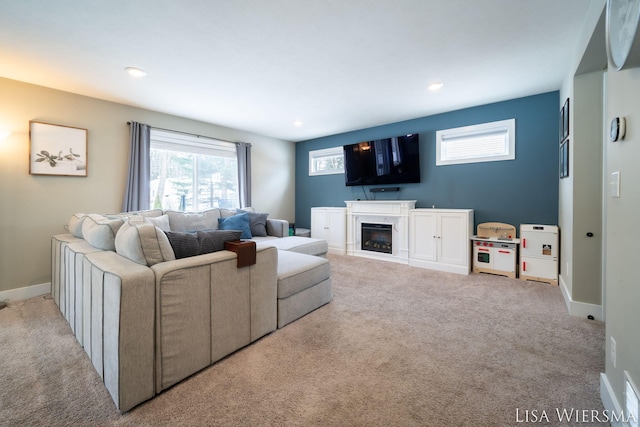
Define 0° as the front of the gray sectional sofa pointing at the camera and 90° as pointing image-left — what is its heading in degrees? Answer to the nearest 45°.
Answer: approximately 225°

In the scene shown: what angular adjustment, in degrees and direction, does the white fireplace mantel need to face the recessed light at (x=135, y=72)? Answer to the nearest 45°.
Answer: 0° — it already faces it

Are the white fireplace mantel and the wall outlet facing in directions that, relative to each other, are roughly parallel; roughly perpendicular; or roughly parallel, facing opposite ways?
roughly perpendicular

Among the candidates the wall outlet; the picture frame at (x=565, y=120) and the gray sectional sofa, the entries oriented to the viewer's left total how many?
2

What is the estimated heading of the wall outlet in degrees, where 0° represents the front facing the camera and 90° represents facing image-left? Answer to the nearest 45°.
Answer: approximately 90°

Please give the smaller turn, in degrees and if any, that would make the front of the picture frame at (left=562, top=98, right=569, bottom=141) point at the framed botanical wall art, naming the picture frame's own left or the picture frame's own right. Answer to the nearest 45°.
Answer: approximately 45° to the picture frame's own left

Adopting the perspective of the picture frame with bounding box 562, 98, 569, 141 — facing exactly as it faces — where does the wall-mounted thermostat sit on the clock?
The wall-mounted thermostat is roughly at 9 o'clock from the picture frame.

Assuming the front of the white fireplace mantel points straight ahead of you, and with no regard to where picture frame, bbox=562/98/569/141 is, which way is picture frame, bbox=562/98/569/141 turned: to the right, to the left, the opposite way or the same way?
to the right

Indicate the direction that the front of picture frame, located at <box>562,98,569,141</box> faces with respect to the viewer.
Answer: facing to the left of the viewer

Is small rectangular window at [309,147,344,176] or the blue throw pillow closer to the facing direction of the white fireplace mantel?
the blue throw pillow
